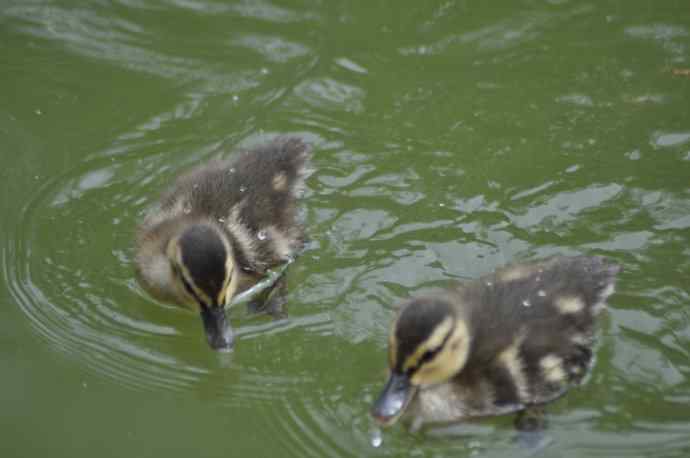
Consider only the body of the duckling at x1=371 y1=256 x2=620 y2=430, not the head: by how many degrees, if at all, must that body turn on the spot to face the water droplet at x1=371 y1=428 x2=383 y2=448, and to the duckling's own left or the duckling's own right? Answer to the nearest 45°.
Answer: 0° — it already faces it

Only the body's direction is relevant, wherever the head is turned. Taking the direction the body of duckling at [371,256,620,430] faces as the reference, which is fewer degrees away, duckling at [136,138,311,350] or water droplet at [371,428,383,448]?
the water droplet

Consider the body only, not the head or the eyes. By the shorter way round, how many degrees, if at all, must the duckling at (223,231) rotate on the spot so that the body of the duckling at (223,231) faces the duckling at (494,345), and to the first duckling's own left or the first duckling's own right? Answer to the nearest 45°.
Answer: approximately 90° to the first duckling's own left

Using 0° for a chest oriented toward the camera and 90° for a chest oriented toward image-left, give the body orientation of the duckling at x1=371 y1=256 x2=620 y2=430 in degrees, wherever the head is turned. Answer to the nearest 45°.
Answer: approximately 45°

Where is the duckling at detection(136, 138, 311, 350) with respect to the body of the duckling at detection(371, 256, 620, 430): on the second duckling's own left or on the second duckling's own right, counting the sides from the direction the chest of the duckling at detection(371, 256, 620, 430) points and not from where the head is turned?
on the second duckling's own right

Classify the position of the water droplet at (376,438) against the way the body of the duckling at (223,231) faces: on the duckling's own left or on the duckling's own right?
on the duckling's own left
